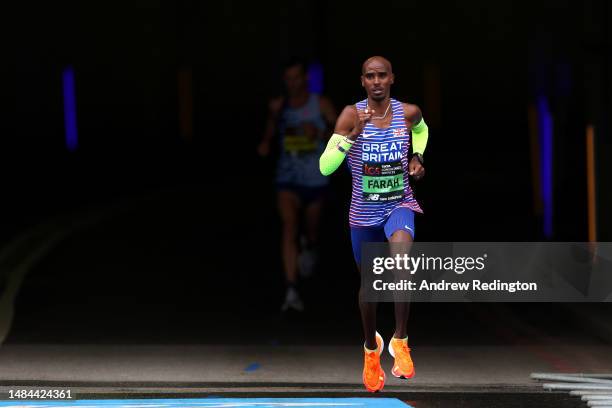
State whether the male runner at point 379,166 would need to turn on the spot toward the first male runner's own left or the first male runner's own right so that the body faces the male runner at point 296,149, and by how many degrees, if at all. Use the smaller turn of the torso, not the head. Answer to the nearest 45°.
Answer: approximately 180°

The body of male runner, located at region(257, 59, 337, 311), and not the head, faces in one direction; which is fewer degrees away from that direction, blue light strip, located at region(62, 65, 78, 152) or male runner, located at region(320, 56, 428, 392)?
the male runner

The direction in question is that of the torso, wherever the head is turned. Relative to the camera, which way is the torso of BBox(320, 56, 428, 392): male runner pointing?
toward the camera

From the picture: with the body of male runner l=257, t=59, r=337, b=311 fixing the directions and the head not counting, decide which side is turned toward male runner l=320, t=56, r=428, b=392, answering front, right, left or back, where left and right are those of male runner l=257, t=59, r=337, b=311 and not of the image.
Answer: front

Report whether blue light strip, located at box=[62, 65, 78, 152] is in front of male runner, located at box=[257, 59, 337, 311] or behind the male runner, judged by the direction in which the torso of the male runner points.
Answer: behind

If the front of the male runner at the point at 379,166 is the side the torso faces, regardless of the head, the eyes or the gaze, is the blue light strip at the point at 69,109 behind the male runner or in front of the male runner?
behind

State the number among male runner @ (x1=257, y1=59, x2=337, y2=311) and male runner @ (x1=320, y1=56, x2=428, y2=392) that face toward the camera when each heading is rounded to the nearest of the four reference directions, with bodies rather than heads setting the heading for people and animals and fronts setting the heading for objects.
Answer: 2
